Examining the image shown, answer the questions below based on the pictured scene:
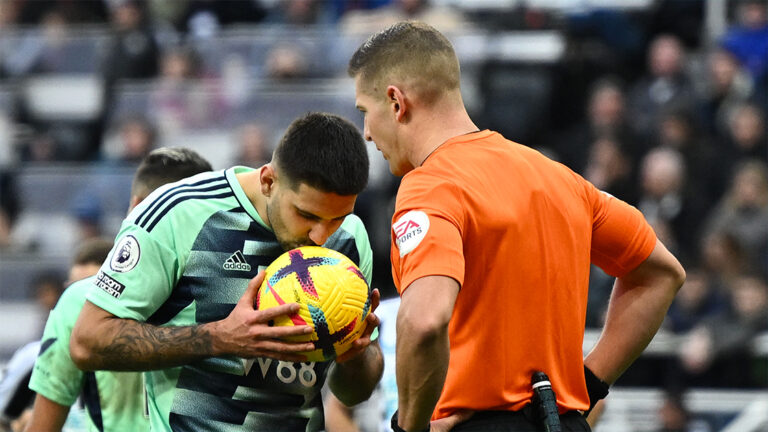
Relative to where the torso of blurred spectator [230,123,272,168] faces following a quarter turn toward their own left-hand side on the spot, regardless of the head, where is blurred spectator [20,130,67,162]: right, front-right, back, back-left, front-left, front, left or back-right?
back-left

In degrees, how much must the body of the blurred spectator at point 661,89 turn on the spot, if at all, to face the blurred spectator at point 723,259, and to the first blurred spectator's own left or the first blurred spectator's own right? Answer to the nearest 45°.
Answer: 0° — they already face them

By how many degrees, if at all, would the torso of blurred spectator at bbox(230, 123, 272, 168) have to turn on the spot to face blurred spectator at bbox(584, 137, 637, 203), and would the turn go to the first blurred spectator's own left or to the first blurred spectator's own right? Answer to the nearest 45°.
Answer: approximately 90° to the first blurred spectator's own left

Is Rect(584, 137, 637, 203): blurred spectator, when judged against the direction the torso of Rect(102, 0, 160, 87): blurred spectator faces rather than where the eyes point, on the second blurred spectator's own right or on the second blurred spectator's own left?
on the second blurred spectator's own left

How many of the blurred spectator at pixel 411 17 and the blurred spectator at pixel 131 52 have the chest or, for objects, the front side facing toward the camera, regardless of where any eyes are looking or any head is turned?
2

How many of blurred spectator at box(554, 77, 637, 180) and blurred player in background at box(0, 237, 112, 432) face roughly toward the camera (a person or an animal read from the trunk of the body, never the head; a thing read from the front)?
1
